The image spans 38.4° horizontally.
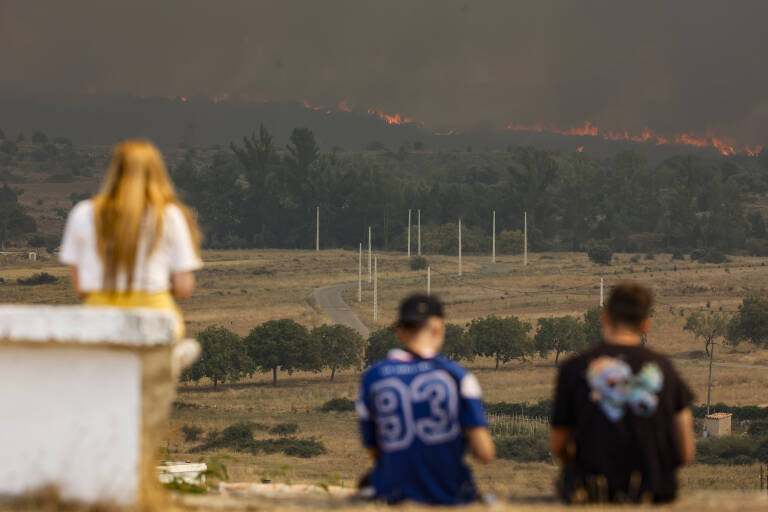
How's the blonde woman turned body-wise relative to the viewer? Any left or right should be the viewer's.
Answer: facing away from the viewer

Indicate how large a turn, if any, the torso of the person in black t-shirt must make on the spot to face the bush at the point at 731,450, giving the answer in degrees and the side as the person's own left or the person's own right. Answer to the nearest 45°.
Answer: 0° — they already face it

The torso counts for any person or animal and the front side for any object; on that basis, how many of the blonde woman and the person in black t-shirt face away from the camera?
2

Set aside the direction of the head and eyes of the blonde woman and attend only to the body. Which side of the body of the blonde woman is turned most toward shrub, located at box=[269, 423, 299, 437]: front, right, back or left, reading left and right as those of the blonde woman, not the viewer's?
front

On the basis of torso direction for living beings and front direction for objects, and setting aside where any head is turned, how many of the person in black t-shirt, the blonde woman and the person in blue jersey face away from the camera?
3

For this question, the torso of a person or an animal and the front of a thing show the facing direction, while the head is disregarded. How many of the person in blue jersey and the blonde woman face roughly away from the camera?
2

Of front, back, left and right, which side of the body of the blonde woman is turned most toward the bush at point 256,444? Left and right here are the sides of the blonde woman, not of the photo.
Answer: front

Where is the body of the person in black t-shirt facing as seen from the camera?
away from the camera

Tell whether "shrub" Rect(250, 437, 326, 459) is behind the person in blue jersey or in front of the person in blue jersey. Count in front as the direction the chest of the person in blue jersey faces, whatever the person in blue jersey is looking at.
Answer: in front

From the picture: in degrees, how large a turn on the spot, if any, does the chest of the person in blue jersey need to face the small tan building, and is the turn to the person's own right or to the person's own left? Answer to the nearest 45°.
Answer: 0° — they already face it

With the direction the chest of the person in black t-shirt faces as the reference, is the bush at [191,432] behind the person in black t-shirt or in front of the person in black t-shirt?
in front

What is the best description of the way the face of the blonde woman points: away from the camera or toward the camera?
away from the camera

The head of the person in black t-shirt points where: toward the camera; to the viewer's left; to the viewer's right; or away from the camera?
away from the camera

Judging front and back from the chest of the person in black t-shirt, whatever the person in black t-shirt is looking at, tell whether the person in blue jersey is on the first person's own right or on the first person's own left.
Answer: on the first person's own left

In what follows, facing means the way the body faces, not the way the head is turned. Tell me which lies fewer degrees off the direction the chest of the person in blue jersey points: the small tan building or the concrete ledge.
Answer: the small tan building

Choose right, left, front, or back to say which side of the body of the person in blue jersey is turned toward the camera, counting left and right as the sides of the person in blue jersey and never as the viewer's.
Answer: back
